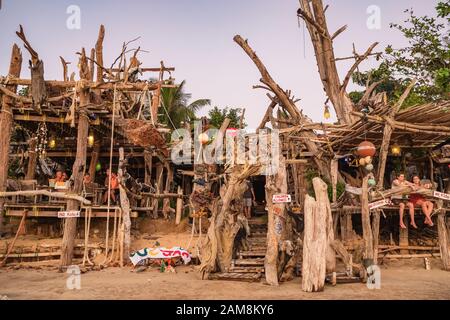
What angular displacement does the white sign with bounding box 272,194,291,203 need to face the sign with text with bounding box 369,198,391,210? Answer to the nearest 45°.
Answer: approximately 90° to its left

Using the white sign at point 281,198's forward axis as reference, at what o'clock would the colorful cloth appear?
The colorful cloth is roughly at 4 o'clock from the white sign.

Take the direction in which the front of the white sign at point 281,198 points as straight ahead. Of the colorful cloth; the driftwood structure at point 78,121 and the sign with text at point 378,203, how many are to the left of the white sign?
1

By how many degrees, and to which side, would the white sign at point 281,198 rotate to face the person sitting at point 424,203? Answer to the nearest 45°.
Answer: approximately 135° to its left

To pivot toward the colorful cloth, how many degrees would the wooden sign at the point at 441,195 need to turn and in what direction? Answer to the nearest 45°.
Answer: approximately 90° to its right

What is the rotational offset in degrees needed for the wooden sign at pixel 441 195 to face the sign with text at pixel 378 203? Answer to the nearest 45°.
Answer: approximately 45° to its right

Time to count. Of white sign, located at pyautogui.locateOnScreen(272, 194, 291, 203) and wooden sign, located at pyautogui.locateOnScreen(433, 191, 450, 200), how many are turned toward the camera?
2

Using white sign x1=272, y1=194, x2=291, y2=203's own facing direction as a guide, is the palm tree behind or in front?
behind

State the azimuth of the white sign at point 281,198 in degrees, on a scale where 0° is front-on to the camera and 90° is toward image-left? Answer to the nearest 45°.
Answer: approximately 0°

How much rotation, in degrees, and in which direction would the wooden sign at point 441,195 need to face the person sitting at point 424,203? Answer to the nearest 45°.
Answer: approximately 135° to its right

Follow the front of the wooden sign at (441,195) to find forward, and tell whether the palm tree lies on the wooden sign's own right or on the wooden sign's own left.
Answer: on the wooden sign's own right
